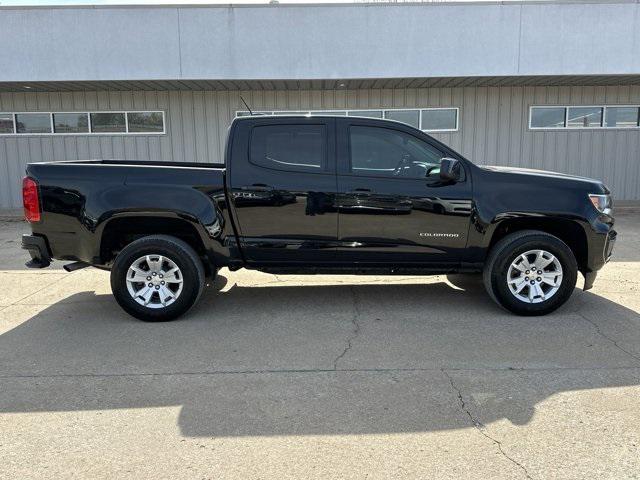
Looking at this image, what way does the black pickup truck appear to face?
to the viewer's right

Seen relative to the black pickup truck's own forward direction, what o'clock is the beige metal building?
The beige metal building is roughly at 9 o'clock from the black pickup truck.
